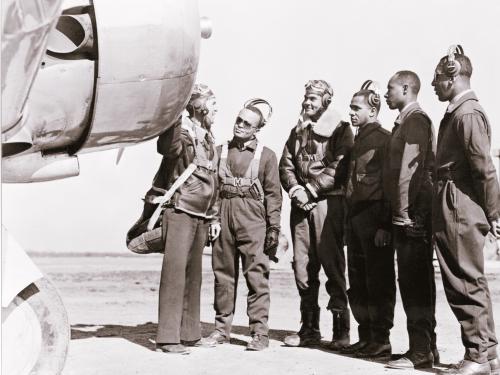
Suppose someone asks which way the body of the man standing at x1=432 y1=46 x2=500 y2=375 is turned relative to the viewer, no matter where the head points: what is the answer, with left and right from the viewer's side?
facing to the left of the viewer

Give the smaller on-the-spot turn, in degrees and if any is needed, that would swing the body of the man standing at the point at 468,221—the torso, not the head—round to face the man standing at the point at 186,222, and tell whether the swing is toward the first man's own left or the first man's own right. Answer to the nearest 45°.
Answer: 0° — they already face them

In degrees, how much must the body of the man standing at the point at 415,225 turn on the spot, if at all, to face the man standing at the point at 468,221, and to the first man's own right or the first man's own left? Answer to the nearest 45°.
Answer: approximately 135° to the first man's own left

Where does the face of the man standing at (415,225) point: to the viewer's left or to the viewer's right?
to the viewer's left

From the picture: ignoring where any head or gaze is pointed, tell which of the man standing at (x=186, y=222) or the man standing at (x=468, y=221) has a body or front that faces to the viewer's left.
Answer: the man standing at (x=468, y=221)

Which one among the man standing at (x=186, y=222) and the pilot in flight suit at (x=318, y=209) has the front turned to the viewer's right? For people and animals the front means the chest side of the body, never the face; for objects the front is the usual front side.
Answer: the man standing

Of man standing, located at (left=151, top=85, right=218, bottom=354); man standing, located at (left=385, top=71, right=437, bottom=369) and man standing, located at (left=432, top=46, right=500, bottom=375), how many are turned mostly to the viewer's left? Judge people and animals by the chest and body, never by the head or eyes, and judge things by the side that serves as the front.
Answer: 2

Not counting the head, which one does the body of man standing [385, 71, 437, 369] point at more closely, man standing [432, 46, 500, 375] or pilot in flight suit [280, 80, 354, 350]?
the pilot in flight suit

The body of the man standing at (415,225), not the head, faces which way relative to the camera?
to the viewer's left

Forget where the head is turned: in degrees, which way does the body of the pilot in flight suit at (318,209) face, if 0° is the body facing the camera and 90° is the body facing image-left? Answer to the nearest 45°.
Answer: approximately 45°

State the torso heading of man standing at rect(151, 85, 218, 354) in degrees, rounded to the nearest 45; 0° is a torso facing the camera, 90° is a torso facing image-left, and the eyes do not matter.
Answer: approximately 270°
